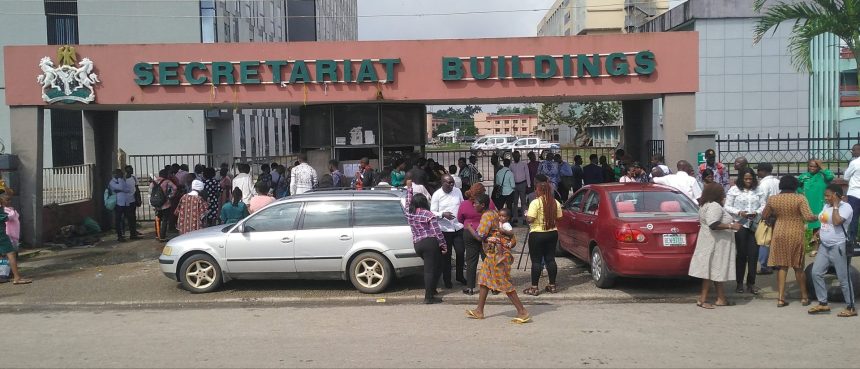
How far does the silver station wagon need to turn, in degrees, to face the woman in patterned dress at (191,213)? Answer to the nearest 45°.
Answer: approximately 45° to its right

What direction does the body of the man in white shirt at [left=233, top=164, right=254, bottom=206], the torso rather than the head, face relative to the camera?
away from the camera

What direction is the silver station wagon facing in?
to the viewer's left

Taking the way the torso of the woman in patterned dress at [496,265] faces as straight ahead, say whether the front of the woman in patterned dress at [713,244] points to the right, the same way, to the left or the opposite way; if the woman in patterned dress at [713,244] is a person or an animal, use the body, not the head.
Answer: the opposite way

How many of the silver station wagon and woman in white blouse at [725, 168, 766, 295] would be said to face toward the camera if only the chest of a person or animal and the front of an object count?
1

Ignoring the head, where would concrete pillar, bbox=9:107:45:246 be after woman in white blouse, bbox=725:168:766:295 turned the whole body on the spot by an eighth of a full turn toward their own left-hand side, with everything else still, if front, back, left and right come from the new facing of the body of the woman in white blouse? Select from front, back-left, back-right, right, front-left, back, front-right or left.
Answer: back-right

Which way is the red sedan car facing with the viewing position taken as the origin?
facing away from the viewer and to the left of the viewer

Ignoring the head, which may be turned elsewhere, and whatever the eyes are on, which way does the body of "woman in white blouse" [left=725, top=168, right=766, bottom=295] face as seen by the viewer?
toward the camera

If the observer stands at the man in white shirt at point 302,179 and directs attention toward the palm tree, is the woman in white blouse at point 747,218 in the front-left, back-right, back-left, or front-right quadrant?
front-right

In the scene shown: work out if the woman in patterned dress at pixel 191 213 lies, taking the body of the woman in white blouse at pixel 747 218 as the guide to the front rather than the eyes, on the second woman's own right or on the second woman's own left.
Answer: on the second woman's own right

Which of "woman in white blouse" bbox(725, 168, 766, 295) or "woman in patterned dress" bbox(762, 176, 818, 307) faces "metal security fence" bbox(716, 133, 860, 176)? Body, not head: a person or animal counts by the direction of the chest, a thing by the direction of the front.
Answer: the woman in patterned dress

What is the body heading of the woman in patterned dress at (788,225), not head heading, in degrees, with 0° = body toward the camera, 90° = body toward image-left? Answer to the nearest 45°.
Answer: approximately 180°

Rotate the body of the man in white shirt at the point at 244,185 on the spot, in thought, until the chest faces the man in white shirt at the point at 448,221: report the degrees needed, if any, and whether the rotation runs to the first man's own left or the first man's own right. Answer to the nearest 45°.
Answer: approximately 135° to the first man's own right
